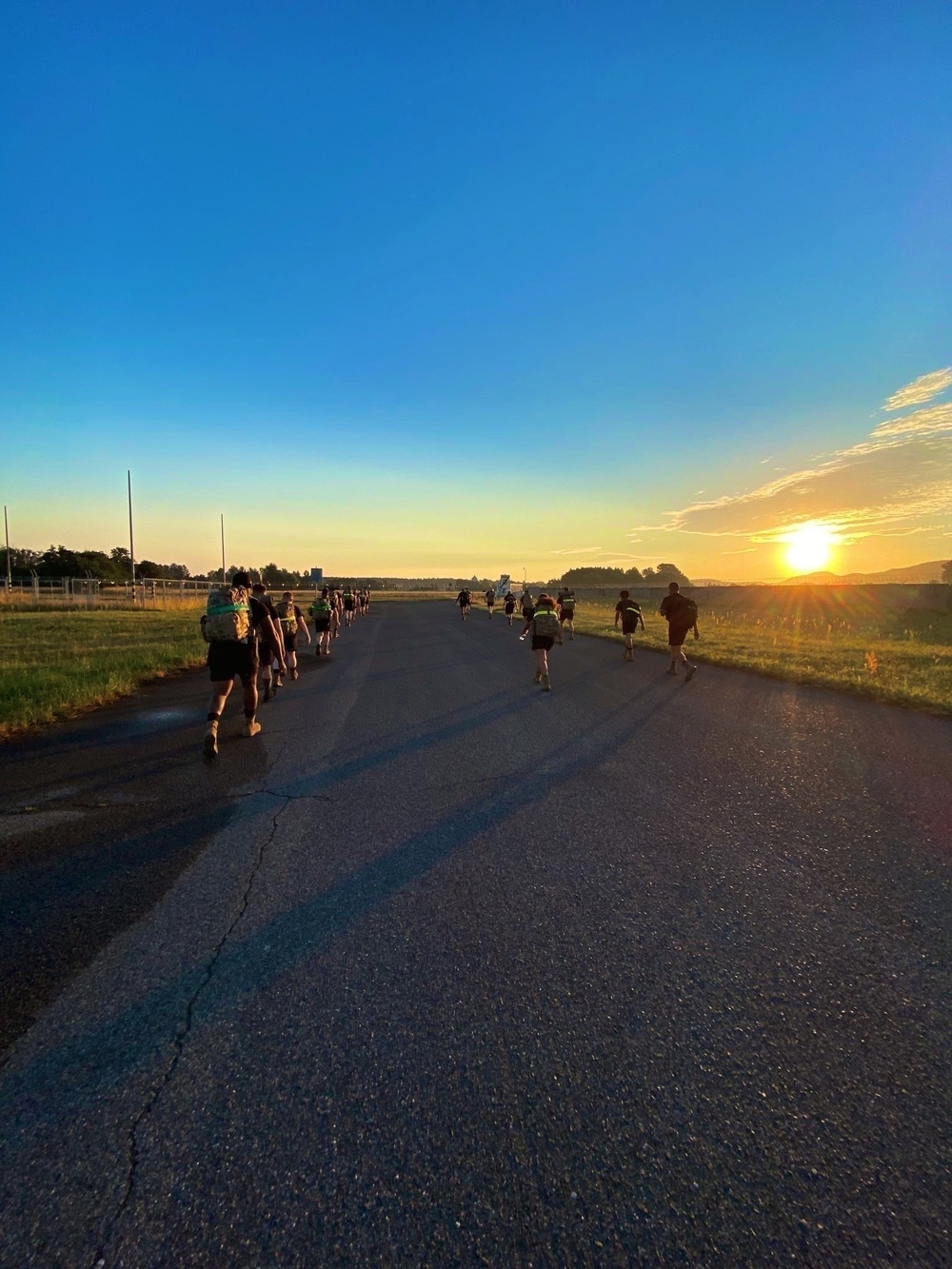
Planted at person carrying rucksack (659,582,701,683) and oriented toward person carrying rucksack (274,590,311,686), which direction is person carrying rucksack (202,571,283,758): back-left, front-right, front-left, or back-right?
front-left

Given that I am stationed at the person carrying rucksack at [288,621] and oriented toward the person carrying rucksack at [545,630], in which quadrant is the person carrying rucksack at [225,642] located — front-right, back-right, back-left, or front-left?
front-right

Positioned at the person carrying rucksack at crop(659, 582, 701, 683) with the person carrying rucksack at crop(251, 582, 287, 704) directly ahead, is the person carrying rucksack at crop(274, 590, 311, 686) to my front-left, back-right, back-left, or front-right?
front-right

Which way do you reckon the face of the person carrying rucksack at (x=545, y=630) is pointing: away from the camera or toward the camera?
away from the camera

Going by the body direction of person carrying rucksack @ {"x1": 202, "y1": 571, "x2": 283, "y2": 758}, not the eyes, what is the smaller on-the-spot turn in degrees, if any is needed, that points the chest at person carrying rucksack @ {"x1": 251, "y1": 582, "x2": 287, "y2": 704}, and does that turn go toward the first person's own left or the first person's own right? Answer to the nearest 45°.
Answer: approximately 45° to the first person's own left

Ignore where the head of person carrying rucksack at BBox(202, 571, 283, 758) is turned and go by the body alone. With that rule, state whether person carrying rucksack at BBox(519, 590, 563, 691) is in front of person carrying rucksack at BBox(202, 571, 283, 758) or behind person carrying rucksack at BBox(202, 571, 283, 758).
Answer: in front

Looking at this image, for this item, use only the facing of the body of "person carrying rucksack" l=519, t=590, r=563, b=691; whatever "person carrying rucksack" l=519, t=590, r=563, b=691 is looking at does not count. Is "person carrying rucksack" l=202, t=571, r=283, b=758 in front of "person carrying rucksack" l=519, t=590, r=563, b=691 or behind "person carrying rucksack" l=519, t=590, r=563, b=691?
behind

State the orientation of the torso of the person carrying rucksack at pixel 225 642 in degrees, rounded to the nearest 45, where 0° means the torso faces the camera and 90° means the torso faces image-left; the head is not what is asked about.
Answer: approximately 225°

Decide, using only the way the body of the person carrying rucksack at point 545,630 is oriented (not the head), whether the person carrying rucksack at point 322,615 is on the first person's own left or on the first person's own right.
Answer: on the first person's own left

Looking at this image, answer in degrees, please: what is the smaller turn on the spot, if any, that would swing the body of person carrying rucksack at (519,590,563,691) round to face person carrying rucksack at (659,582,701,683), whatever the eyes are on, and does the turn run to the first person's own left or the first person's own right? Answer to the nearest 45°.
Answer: approximately 45° to the first person's own right

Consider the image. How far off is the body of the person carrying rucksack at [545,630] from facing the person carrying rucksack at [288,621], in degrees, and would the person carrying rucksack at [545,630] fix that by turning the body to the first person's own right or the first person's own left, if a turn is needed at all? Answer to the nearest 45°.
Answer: approximately 90° to the first person's own left

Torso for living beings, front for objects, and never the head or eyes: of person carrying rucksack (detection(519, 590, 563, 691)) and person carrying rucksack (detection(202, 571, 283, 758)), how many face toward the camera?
0

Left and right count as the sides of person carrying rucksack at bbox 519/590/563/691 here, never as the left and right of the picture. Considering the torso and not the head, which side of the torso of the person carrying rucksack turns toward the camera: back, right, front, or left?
back
